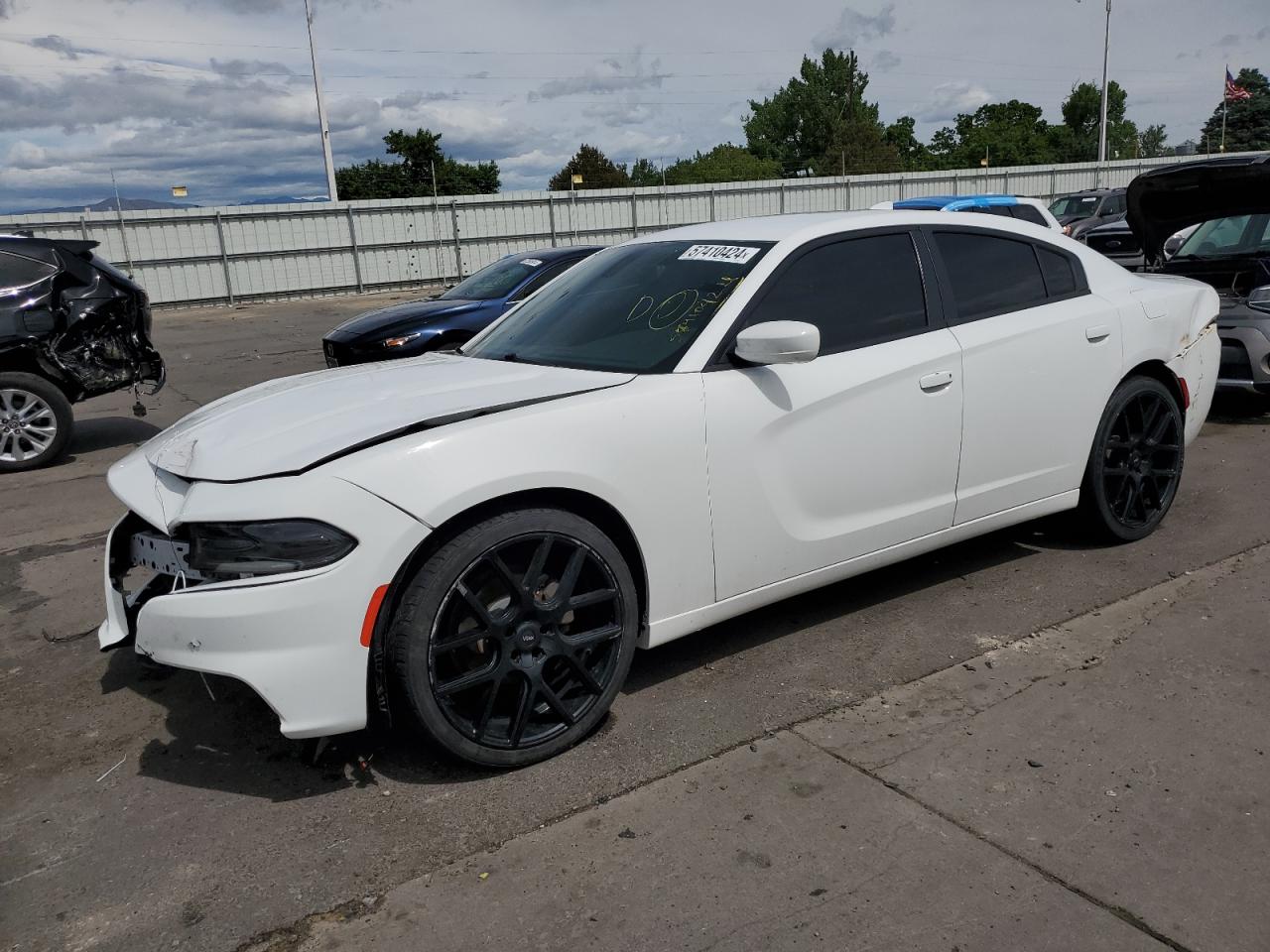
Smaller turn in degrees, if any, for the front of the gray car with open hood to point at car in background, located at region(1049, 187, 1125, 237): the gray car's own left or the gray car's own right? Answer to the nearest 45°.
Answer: approximately 135° to the gray car's own right

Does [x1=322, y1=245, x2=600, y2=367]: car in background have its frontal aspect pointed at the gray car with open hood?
no

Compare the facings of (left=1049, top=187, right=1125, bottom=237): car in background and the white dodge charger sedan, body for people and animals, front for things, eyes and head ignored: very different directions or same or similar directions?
same or similar directions

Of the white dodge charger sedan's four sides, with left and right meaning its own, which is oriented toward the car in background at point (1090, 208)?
back

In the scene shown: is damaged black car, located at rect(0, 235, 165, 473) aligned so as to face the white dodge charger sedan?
no

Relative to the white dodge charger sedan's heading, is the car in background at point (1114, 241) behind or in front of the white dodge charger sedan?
behind

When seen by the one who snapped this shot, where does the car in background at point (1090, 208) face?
facing the viewer and to the left of the viewer

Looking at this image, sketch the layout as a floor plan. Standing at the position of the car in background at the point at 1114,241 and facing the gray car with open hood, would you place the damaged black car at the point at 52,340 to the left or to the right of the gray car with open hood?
right

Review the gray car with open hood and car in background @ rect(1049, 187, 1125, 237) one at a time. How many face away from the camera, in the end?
0

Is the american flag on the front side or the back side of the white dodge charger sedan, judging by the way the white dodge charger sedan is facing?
on the back side

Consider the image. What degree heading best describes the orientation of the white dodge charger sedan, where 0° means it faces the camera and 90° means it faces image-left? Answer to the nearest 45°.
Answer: approximately 45°

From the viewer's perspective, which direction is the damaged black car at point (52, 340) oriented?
to the viewer's left

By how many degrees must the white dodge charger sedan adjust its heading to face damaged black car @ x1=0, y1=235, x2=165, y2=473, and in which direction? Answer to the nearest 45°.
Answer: approximately 90° to its right

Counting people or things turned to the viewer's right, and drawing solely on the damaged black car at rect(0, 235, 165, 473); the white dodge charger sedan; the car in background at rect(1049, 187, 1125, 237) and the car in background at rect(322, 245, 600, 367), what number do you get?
0

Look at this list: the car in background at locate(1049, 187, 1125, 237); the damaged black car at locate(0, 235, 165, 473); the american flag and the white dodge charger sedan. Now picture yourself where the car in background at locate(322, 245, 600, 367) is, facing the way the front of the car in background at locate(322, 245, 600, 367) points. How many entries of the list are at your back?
2

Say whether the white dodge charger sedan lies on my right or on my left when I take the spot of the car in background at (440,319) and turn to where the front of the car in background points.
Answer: on my left

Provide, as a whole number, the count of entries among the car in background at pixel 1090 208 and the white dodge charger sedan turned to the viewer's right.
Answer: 0

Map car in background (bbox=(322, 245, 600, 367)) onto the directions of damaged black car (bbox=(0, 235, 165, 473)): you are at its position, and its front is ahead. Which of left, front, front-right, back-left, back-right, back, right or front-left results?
back

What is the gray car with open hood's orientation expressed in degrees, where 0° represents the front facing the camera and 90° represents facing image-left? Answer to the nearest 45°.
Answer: approximately 45°
